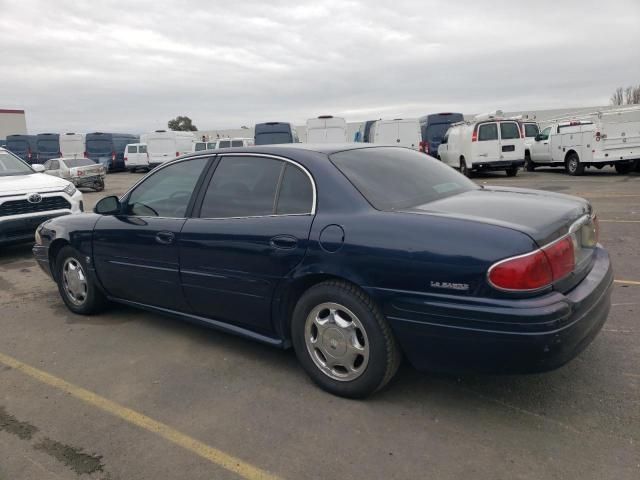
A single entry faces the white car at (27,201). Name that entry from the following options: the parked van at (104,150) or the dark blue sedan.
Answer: the dark blue sedan

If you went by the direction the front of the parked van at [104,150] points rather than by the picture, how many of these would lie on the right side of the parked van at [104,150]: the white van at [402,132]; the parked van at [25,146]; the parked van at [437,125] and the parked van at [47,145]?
2

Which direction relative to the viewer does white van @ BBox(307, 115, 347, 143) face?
away from the camera

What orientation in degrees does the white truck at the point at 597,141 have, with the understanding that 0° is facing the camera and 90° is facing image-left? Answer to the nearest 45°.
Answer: approximately 135°

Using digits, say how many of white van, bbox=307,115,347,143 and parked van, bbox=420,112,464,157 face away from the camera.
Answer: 2

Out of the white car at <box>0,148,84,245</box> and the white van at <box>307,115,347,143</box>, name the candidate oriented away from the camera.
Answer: the white van

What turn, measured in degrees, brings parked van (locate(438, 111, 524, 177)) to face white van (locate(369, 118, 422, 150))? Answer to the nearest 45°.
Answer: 0° — it already faces it

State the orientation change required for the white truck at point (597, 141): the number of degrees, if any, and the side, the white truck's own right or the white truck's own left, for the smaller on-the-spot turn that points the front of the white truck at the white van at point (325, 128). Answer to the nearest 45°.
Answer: approximately 45° to the white truck's own left

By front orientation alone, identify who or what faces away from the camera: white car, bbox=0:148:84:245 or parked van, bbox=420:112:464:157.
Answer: the parked van

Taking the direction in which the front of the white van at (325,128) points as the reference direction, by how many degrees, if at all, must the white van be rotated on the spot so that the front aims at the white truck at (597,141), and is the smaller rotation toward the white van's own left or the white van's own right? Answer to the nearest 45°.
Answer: approximately 135° to the white van's own right

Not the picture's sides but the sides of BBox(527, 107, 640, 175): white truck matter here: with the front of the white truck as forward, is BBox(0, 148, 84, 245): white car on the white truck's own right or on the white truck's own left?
on the white truck's own left
